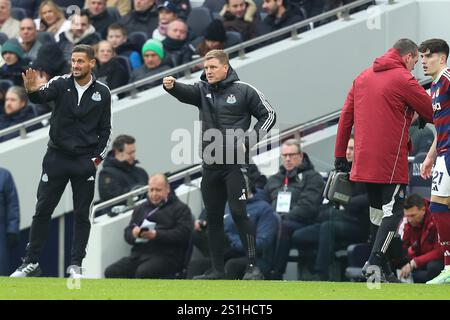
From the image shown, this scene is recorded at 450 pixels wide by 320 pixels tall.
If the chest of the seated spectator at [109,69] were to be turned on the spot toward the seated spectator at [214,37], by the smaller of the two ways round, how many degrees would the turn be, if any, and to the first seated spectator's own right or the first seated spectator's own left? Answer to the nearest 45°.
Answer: approximately 135° to the first seated spectator's own left

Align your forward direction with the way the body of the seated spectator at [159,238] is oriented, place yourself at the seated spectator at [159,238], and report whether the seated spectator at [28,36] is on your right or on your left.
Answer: on your right

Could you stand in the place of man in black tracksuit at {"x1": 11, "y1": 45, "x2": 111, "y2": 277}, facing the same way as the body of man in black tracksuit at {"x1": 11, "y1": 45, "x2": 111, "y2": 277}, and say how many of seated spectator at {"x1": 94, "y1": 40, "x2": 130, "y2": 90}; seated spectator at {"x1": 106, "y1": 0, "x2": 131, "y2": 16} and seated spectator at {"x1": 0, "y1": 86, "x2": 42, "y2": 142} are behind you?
3

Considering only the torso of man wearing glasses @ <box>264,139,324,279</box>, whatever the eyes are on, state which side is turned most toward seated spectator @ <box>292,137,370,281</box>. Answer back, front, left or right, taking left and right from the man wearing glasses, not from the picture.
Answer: left

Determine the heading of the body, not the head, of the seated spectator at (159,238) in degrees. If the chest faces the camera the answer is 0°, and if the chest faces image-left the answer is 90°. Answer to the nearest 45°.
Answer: approximately 45°

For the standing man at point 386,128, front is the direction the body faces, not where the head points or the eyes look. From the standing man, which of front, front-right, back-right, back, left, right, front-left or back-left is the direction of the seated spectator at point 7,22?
left

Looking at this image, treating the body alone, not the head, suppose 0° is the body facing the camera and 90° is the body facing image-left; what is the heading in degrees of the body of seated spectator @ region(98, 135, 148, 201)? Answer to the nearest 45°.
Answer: approximately 315°

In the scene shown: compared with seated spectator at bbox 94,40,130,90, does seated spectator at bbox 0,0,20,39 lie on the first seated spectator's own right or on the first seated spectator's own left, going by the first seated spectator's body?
on the first seated spectator's own right

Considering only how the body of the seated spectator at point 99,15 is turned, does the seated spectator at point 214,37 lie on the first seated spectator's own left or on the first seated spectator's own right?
on the first seated spectator's own left

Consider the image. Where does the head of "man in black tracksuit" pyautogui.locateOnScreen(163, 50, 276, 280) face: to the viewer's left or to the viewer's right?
to the viewer's left

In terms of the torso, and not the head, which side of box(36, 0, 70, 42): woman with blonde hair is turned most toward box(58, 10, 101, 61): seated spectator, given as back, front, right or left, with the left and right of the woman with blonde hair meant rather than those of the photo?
left

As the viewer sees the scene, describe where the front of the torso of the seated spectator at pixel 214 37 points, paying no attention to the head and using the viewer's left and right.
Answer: facing the viewer and to the left of the viewer

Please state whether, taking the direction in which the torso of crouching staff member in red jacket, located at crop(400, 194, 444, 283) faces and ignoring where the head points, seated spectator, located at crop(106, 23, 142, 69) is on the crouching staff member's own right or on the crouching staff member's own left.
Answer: on the crouching staff member's own right

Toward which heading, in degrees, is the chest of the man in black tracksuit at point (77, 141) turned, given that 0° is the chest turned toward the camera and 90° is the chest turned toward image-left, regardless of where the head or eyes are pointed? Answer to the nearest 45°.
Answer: approximately 0°
